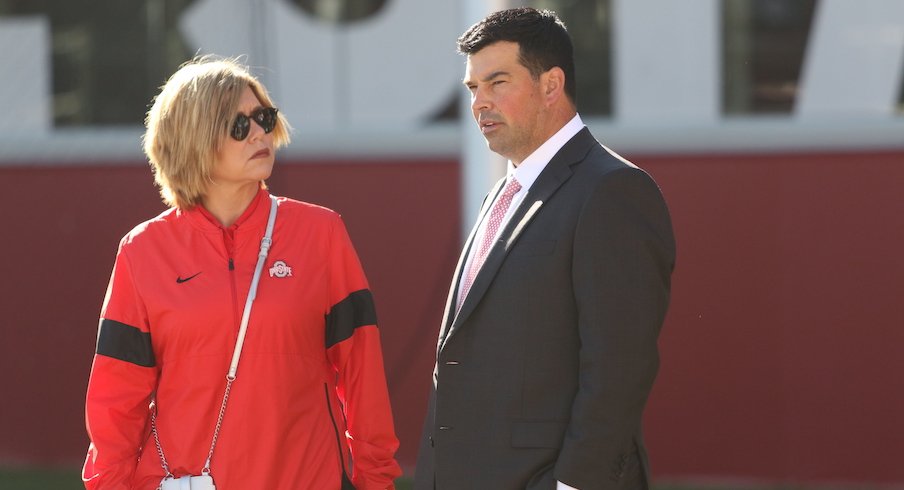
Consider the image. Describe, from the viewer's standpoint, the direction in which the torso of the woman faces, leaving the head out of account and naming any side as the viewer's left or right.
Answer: facing the viewer

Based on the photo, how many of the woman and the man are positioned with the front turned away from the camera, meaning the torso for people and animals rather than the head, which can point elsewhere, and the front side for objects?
0

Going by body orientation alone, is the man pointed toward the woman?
no

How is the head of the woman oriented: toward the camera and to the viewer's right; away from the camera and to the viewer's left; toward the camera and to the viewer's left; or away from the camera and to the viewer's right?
toward the camera and to the viewer's right

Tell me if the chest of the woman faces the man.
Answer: no

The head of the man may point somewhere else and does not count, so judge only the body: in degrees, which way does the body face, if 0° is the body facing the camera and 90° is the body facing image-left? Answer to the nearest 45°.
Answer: approximately 45°
